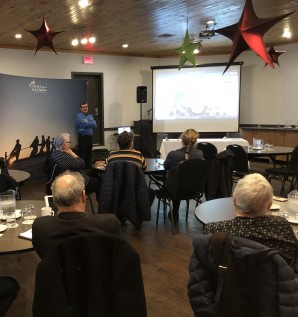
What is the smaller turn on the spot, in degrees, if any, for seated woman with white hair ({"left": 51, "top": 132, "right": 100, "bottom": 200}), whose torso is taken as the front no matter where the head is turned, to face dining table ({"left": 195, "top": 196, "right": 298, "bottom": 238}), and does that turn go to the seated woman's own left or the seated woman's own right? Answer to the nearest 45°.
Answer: approximately 45° to the seated woman's own right

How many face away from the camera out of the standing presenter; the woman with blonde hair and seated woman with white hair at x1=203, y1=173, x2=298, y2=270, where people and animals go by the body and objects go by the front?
2

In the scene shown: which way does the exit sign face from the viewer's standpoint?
toward the camera

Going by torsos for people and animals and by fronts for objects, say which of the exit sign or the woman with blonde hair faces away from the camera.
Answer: the woman with blonde hair

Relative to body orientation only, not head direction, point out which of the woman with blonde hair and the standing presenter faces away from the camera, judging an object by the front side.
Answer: the woman with blonde hair

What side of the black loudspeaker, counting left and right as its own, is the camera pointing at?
front

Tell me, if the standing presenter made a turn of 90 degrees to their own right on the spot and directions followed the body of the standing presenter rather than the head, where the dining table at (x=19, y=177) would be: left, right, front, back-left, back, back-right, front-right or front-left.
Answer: front-left

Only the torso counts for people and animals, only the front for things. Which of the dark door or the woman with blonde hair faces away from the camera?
the woman with blonde hair

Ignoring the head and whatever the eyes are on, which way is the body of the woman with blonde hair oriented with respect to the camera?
away from the camera

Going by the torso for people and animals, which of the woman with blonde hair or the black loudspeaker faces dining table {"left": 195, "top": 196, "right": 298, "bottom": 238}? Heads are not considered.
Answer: the black loudspeaker

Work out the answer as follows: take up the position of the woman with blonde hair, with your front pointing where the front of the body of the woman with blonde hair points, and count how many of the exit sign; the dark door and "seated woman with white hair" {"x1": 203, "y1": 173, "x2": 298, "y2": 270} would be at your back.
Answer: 1

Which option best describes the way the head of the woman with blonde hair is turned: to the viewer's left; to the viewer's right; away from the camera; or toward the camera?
away from the camera

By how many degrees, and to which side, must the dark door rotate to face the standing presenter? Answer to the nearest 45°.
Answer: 0° — it already faces them

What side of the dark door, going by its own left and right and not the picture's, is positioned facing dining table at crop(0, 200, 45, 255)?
front
